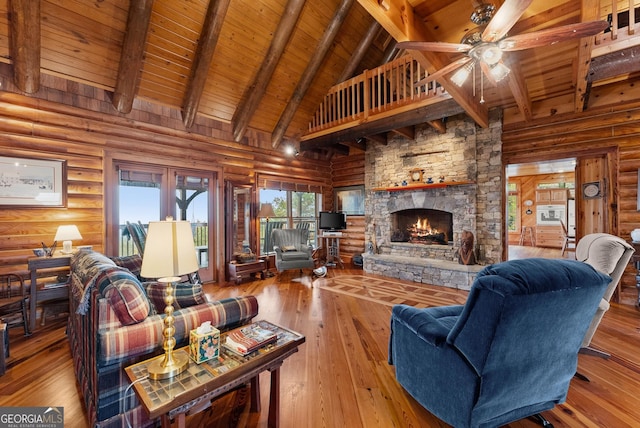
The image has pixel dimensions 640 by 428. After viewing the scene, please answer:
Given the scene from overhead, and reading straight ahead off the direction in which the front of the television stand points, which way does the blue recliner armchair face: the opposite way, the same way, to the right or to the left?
the opposite way

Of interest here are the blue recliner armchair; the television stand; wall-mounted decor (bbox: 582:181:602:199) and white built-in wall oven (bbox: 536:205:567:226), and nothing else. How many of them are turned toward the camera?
3

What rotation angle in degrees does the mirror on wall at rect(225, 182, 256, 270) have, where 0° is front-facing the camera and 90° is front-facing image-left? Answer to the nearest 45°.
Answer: approximately 315°

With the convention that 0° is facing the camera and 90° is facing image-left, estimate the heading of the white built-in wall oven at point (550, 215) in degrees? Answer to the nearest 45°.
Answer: approximately 0°

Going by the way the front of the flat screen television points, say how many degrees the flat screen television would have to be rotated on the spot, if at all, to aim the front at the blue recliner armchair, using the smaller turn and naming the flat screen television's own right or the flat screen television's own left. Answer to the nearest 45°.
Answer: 0° — it already faces it

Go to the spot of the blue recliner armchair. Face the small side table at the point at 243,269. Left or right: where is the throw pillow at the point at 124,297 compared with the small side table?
left

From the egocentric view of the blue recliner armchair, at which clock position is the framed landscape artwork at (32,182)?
The framed landscape artwork is roughly at 10 o'clock from the blue recliner armchair.

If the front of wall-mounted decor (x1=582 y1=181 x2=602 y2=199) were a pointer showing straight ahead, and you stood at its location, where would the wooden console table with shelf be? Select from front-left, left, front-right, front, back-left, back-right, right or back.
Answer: front-right
